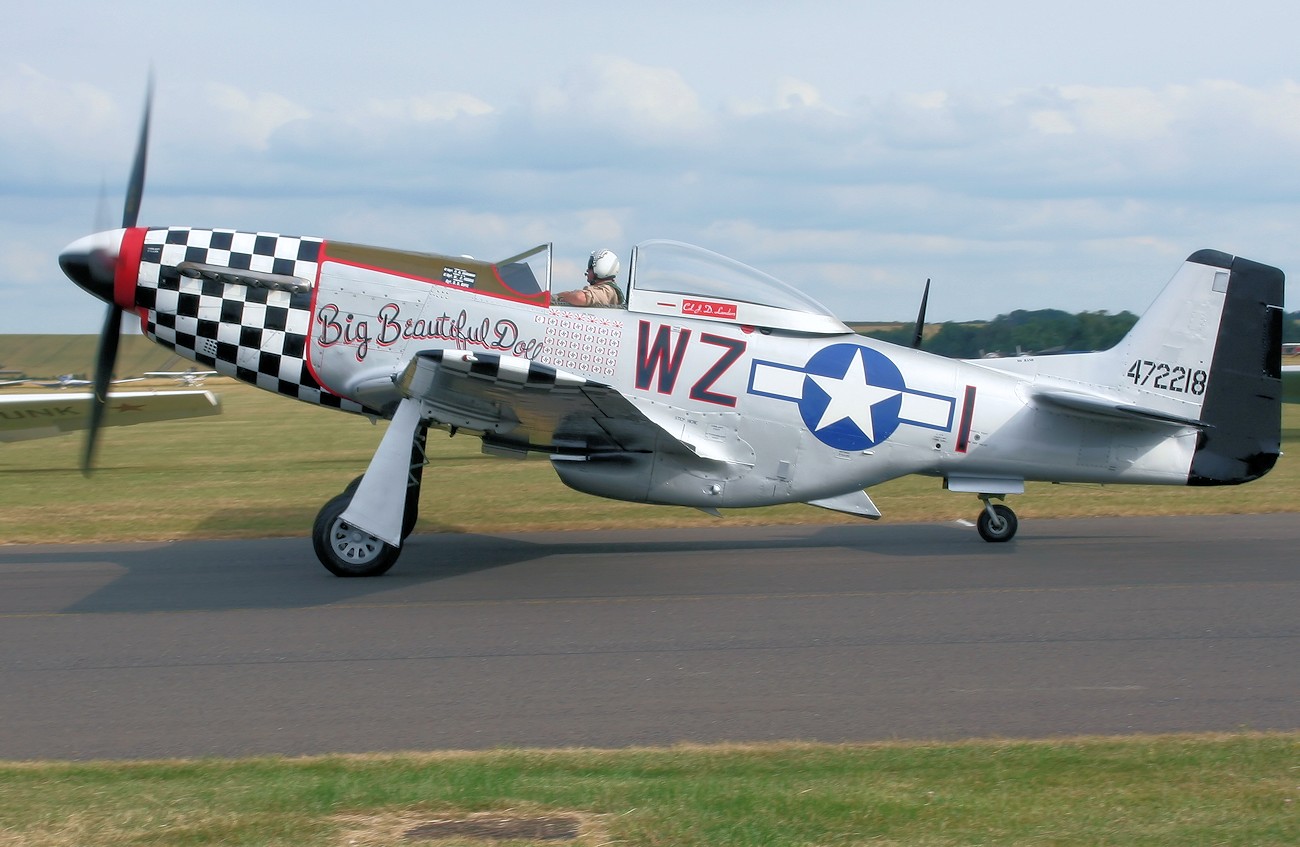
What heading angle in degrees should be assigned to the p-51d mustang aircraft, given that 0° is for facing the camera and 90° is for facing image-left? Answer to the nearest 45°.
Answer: approximately 90°

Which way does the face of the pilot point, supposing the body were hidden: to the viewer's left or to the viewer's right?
to the viewer's left
